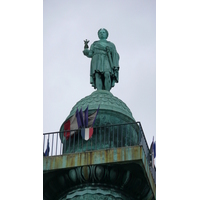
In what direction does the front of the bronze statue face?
toward the camera

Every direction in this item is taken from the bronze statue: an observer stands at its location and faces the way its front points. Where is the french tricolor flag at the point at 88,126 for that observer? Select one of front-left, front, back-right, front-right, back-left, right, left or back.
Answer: front

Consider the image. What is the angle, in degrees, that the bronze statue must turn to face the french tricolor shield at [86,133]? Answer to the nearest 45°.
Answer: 0° — it already faces it

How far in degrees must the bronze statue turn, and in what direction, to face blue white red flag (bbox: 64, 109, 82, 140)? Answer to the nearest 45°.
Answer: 0° — it already faces it
